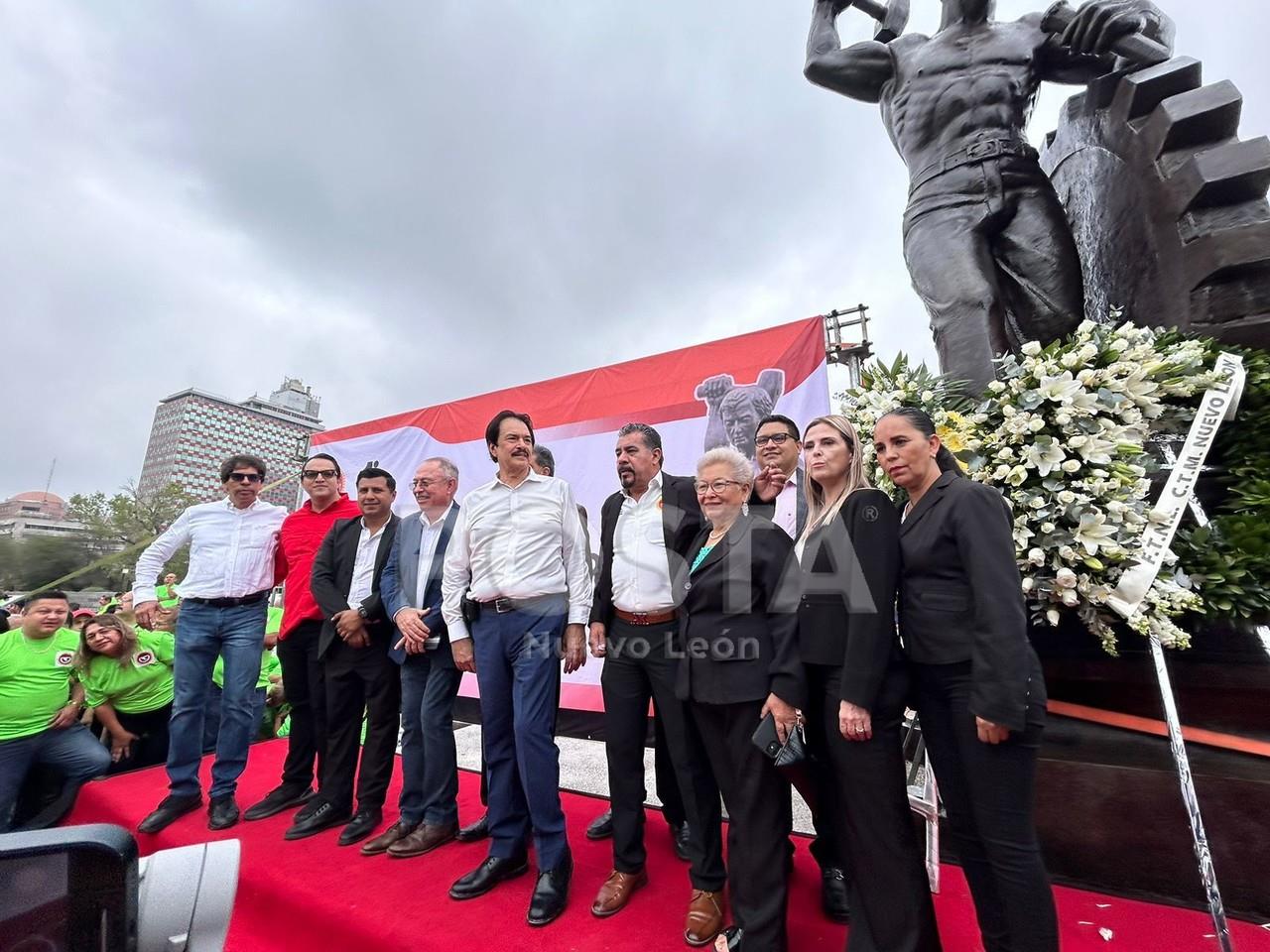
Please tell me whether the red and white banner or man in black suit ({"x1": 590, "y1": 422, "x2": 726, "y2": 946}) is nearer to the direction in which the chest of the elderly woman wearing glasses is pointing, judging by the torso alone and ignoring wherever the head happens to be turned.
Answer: the man in black suit

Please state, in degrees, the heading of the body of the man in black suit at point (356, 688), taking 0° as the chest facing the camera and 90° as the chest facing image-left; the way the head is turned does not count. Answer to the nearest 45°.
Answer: approximately 0°

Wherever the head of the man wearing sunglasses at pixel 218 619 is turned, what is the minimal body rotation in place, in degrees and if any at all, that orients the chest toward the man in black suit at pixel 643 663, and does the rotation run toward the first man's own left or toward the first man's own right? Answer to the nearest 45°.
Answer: approximately 45° to the first man's own left

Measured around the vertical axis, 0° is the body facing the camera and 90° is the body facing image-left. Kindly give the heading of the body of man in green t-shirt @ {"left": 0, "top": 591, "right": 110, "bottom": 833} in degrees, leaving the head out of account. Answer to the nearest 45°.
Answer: approximately 315°

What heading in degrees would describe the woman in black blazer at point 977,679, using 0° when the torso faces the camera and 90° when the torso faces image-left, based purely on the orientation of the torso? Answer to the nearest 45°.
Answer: approximately 45°

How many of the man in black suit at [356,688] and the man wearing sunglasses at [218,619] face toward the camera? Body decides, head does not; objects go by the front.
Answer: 2

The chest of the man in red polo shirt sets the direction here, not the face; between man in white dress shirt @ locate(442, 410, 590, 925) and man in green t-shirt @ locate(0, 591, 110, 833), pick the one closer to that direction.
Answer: the man in white dress shirt
